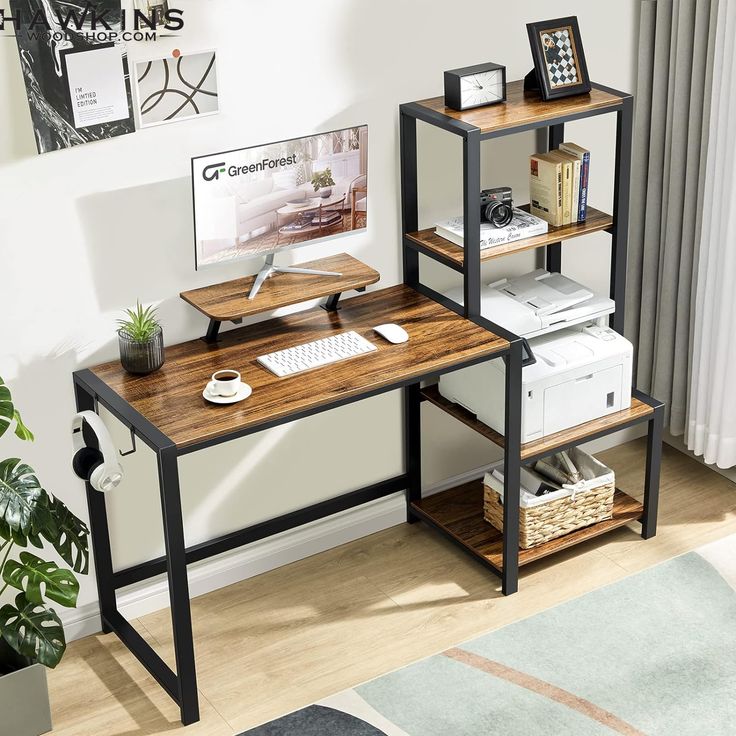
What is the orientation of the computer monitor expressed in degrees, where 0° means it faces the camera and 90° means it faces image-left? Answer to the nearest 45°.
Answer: approximately 315°

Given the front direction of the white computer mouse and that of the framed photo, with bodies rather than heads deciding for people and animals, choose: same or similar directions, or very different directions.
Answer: very different directions

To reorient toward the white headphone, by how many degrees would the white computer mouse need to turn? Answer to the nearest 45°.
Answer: approximately 90° to its left

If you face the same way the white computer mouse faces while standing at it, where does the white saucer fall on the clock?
The white saucer is roughly at 9 o'clock from the white computer mouse.

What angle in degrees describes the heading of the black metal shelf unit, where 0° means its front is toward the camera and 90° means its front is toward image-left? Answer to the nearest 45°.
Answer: approximately 315°

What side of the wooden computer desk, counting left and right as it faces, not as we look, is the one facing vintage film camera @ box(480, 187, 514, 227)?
left

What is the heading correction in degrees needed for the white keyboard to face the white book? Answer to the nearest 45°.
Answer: approximately 90° to its left

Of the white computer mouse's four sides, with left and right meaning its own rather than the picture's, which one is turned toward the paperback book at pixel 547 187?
right

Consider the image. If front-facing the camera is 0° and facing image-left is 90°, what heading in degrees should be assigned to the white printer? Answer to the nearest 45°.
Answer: approximately 315°

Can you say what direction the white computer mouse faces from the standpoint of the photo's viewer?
facing away from the viewer and to the left of the viewer

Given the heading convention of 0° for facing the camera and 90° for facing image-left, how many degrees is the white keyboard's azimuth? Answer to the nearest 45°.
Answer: approximately 315°
